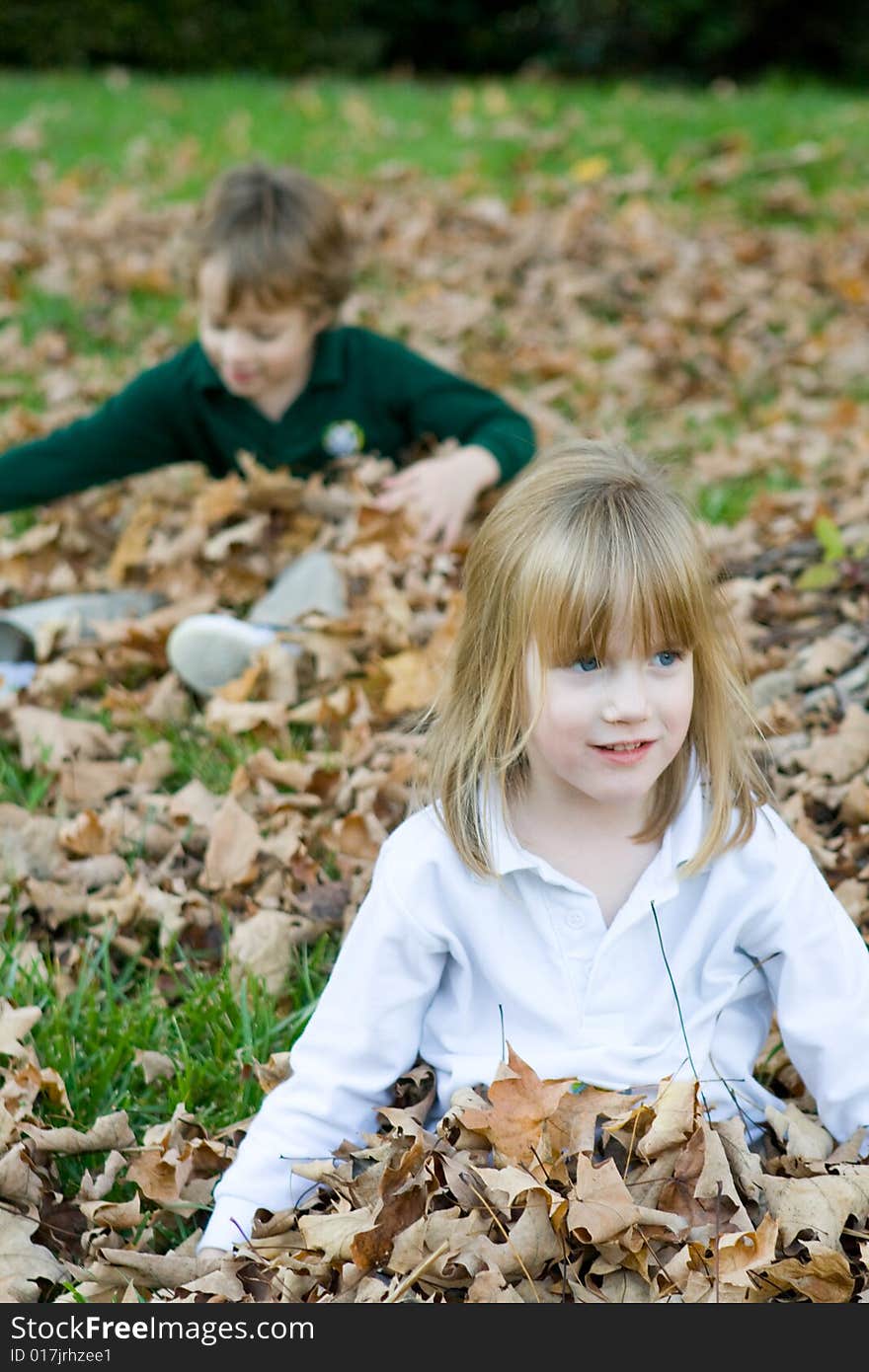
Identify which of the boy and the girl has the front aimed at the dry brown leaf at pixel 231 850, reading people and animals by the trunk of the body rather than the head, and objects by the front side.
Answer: the boy

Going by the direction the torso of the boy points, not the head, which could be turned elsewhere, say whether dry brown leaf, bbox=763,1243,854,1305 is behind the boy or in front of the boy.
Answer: in front

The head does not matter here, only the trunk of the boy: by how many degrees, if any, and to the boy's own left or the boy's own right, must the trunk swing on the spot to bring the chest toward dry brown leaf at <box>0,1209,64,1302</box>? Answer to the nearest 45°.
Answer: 0° — they already face it

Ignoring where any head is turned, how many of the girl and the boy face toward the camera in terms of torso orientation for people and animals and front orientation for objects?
2

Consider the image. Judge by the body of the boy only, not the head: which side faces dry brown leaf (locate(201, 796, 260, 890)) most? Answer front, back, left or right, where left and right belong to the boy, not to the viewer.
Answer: front

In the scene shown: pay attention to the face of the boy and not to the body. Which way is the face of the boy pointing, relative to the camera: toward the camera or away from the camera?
toward the camera

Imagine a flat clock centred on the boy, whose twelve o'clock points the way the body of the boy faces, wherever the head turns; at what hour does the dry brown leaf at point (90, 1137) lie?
The dry brown leaf is roughly at 12 o'clock from the boy.

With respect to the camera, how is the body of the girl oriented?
toward the camera

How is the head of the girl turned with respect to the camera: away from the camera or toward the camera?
toward the camera

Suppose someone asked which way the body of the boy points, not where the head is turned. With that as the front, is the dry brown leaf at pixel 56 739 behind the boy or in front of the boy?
in front

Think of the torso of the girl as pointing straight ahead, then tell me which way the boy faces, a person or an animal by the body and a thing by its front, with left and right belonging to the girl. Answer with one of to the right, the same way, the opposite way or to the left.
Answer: the same way

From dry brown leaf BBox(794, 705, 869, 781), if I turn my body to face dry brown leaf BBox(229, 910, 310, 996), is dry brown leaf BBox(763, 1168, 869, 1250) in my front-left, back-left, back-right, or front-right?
front-left

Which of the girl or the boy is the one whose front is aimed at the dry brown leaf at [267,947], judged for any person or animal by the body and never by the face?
the boy

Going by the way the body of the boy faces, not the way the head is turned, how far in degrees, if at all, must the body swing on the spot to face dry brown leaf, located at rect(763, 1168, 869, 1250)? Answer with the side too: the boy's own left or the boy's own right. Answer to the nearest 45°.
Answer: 0° — they already face it

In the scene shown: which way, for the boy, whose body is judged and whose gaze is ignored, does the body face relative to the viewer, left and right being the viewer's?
facing the viewer
